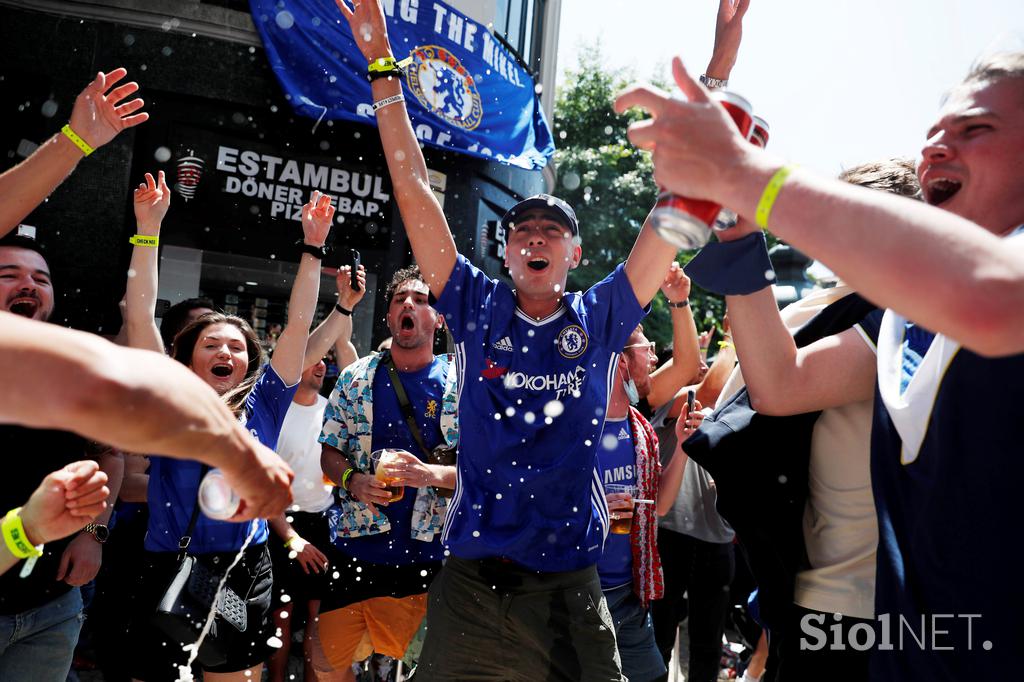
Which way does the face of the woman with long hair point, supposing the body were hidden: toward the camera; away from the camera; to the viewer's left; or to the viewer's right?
toward the camera

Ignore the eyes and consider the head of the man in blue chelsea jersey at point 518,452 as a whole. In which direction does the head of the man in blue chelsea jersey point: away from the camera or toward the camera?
toward the camera

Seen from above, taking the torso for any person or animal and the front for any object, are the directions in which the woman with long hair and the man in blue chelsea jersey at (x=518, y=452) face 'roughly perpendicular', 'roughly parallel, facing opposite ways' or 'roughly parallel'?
roughly parallel

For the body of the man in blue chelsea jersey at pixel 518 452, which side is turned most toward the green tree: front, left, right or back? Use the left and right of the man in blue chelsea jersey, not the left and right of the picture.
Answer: back

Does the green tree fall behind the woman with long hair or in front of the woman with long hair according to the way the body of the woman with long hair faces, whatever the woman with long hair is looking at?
behind

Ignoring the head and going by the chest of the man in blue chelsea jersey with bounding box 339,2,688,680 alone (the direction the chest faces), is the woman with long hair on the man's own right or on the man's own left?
on the man's own right

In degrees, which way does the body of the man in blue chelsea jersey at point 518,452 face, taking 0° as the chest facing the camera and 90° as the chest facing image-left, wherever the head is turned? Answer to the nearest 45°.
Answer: approximately 0°

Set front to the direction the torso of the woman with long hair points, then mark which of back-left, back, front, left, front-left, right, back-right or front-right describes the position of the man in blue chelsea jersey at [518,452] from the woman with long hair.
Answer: front-left

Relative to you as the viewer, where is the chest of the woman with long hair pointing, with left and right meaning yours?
facing the viewer

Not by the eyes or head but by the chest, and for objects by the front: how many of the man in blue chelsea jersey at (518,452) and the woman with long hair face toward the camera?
2
